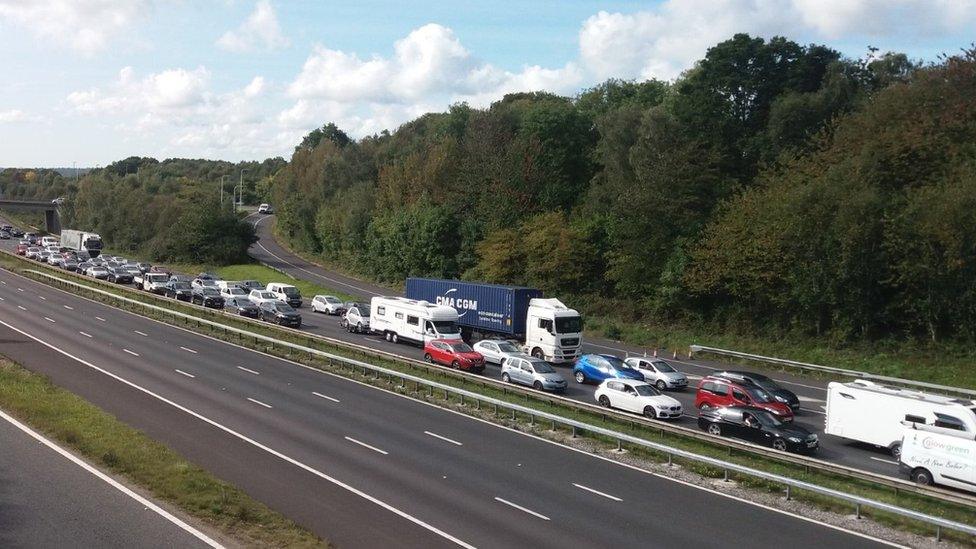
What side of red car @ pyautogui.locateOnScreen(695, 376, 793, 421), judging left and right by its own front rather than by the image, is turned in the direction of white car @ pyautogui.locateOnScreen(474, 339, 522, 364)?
back

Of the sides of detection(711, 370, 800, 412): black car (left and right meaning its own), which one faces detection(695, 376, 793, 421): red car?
right

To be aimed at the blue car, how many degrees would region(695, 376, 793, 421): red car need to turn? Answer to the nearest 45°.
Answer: approximately 180°

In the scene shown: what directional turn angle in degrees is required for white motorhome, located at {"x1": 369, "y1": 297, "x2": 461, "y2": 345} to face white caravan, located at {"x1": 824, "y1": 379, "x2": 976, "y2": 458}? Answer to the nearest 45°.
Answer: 0° — it already faces it

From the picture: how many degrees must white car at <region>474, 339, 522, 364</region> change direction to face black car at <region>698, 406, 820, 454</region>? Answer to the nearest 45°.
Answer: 0° — it already faces it

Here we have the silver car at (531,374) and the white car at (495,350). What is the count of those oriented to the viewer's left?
0

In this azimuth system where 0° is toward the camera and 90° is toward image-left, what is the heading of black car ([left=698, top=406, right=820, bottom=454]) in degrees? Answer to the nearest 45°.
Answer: approximately 315°

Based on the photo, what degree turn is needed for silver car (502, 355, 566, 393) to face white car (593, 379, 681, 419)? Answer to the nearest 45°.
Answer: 0° — it already faces it

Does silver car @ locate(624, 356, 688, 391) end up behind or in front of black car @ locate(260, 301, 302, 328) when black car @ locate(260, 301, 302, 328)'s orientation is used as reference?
in front

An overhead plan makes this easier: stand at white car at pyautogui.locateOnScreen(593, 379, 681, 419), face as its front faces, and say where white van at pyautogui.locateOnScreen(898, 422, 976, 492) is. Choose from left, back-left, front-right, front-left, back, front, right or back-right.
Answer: front

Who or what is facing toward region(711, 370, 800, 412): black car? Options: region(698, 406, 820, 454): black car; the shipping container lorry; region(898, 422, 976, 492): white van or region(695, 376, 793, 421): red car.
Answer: the shipping container lorry

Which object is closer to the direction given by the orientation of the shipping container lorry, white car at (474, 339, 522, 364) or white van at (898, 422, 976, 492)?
the white van

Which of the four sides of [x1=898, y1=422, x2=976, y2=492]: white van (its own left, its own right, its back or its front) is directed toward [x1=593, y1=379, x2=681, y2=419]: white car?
back

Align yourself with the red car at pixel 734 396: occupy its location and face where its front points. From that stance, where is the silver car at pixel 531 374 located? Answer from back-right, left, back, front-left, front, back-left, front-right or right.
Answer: back-right
